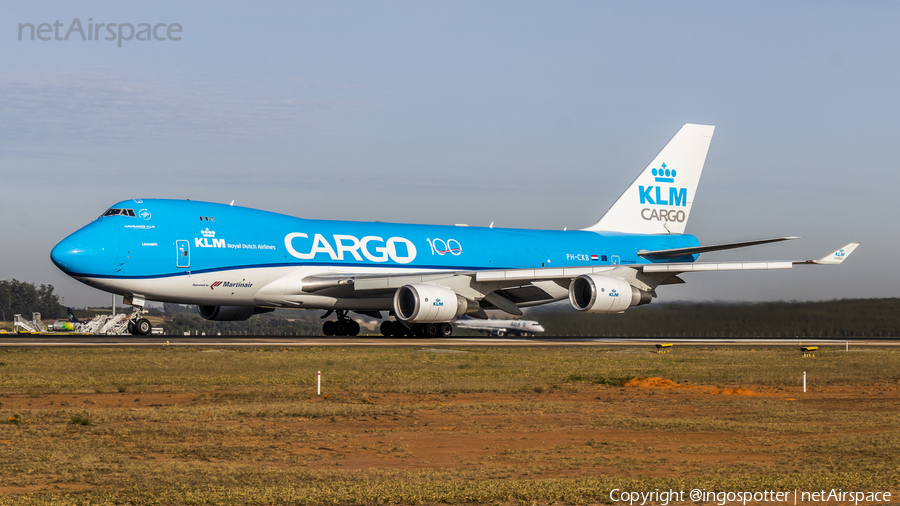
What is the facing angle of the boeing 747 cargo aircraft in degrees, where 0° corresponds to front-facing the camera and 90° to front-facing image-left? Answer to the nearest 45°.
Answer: approximately 45°
